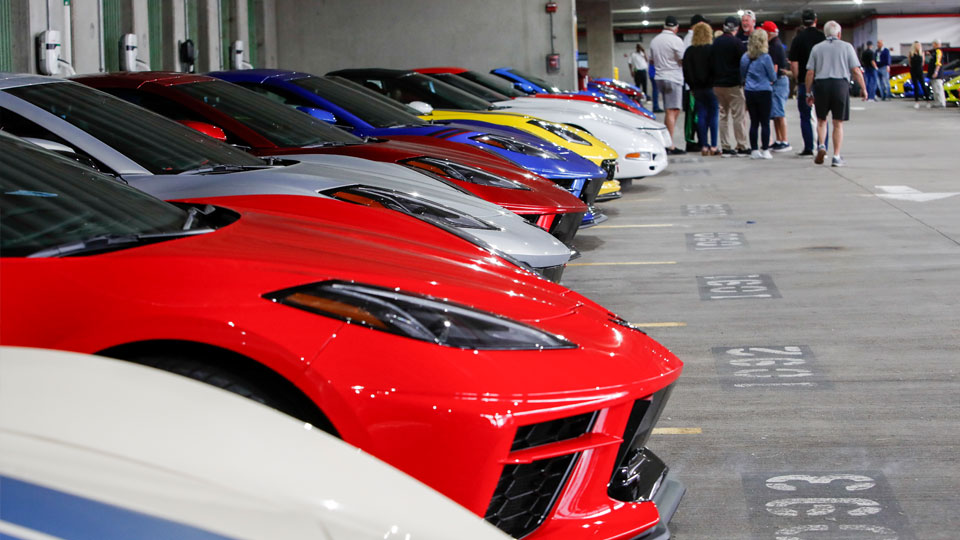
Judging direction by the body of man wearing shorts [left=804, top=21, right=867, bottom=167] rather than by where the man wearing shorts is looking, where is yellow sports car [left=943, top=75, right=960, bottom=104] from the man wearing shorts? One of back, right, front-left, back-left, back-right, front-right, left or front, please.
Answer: front

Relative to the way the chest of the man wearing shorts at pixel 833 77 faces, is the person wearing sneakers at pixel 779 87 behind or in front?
in front

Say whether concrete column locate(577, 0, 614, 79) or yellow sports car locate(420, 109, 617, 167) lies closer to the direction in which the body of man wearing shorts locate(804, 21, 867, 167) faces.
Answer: the concrete column

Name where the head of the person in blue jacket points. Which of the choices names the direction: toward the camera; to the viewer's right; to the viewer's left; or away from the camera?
away from the camera

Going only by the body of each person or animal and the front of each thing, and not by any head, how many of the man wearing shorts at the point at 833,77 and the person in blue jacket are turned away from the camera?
2

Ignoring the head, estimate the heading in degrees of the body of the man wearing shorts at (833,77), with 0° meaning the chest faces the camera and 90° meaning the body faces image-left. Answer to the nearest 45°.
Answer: approximately 180°

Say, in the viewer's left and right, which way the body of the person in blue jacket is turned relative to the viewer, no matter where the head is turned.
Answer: facing away from the viewer

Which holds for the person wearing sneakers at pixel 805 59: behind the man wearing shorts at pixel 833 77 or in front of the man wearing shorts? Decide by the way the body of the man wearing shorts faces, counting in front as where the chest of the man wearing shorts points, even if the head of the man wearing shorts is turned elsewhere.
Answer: in front

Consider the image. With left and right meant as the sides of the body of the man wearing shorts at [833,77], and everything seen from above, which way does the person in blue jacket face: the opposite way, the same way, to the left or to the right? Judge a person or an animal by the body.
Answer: the same way

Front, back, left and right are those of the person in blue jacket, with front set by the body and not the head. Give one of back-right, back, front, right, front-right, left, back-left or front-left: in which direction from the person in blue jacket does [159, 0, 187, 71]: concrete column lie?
left

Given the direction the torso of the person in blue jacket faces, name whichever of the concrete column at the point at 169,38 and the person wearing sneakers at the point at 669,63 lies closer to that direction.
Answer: the person wearing sneakers
